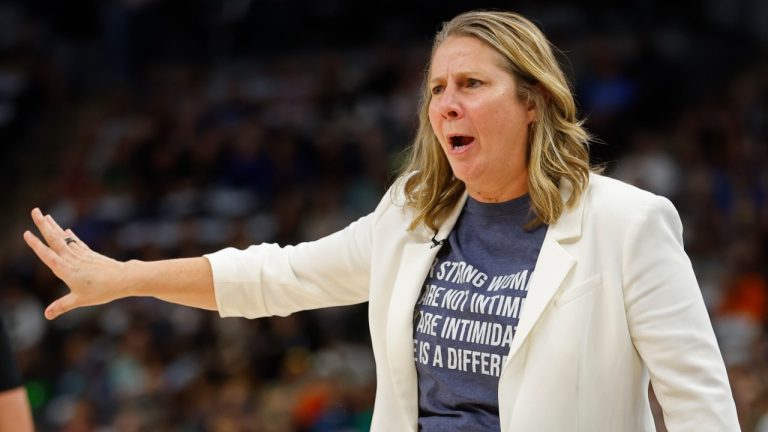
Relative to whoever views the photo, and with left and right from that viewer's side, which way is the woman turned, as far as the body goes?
facing the viewer and to the left of the viewer

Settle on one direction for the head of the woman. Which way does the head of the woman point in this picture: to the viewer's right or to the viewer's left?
to the viewer's left
